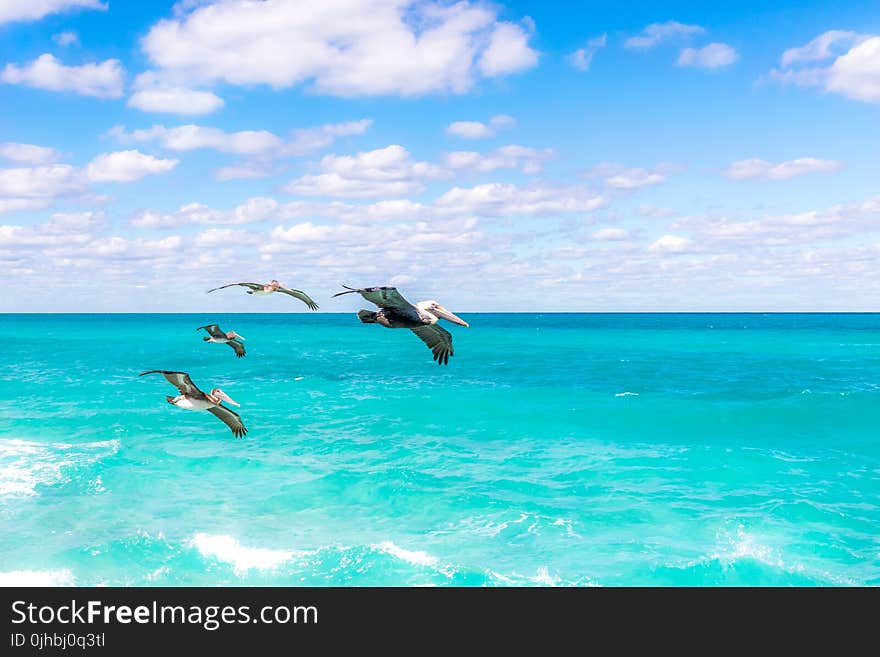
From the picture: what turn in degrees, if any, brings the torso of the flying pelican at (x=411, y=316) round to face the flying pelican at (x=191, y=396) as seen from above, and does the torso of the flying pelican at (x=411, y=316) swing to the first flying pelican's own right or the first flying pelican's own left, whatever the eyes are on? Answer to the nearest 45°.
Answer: approximately 180°

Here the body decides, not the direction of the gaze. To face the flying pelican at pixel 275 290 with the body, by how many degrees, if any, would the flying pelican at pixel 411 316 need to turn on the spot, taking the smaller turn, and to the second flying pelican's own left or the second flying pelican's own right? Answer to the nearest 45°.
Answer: approximately 135° to the second flying pelican's own left

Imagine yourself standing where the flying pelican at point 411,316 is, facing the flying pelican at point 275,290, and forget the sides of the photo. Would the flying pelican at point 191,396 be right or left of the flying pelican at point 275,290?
left

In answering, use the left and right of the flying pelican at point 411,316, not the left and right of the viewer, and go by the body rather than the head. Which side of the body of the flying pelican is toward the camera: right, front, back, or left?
right
